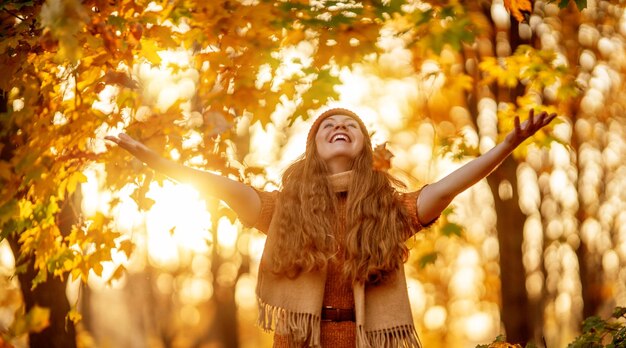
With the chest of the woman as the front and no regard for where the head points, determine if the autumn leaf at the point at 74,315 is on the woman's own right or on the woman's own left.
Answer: on the woman's own right

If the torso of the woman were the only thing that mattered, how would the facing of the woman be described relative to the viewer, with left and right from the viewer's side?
facing the viewer

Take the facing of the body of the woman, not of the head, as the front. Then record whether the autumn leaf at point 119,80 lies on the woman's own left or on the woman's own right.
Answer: on the woman's own right

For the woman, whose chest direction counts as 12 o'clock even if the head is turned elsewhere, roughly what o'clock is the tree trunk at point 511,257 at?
The tree trunk is roughly at 7 o'clock from the woman.
